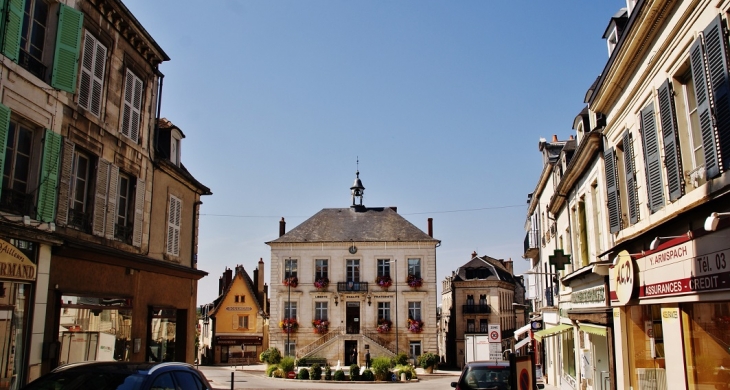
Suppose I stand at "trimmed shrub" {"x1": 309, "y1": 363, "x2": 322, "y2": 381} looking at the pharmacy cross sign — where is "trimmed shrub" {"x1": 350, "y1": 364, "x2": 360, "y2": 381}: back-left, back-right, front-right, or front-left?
front-left

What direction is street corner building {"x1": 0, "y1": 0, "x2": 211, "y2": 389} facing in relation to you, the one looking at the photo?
facing the viewer and to the right of the viewer

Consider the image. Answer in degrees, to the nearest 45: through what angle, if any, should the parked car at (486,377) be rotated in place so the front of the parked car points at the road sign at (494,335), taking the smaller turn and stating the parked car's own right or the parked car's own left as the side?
0° — it already faces it

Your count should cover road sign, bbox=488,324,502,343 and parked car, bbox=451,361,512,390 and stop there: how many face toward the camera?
1

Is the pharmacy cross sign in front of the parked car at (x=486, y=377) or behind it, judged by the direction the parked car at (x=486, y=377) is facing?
in front

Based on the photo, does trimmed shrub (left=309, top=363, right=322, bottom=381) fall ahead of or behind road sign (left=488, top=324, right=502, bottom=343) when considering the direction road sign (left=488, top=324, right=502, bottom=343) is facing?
behind

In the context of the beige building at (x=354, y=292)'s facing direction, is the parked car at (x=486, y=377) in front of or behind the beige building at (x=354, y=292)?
in front

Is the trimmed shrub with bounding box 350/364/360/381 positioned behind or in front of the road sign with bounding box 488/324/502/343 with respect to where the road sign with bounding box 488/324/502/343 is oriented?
behind

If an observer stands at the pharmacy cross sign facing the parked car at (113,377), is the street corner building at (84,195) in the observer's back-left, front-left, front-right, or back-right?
front-right

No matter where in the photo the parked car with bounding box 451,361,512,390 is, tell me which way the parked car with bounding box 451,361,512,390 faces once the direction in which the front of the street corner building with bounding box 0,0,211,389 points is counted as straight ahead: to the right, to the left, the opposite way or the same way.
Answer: to the left

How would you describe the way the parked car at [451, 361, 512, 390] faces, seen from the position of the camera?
facing away from the viewer

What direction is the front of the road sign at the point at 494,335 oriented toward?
toward the camera

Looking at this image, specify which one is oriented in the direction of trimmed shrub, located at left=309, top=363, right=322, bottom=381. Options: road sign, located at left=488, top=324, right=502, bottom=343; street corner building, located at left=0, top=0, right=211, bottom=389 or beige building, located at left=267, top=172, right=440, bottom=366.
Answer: the beige building

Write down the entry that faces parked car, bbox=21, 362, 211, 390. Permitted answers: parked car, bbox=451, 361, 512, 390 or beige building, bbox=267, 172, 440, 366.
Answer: the beige building

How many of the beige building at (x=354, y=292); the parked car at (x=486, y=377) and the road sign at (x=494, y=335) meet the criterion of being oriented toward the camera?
2

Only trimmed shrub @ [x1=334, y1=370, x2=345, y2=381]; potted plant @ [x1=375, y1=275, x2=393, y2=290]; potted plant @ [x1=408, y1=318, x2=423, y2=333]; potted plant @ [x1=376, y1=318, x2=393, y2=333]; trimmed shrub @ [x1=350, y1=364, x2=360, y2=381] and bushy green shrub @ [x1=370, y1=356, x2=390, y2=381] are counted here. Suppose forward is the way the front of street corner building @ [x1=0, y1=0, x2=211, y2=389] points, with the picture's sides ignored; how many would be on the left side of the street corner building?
6

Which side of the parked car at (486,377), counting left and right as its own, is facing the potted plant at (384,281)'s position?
front

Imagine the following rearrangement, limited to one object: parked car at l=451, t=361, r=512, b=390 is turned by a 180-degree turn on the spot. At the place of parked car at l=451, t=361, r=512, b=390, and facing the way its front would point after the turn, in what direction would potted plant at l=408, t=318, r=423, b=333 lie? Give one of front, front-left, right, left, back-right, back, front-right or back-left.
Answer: back

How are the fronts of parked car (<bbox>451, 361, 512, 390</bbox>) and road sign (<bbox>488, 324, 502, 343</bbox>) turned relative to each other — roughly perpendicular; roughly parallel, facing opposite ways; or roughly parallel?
roughly parallel, facing opposite ways

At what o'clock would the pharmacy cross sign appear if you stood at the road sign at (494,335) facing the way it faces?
The pharmacy cross sign is roughly at 10 o'clock from the road sign.
